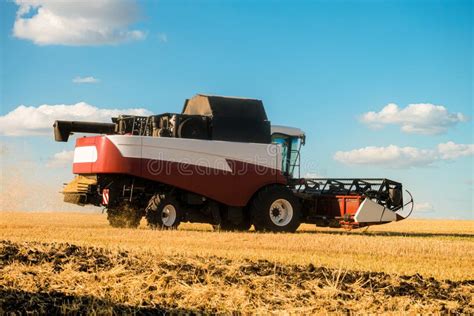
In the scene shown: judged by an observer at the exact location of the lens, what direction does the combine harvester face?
facing away from the viewer and to the right of the viewer
